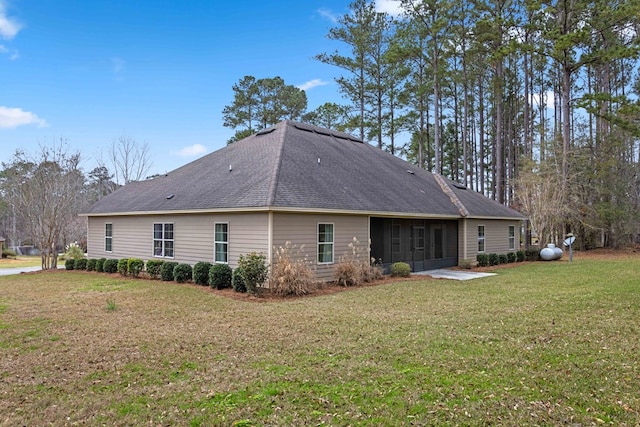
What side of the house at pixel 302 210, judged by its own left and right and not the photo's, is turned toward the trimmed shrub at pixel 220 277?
left

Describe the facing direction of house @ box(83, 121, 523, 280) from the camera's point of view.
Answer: facing away from the viewer and to the left of the viewer

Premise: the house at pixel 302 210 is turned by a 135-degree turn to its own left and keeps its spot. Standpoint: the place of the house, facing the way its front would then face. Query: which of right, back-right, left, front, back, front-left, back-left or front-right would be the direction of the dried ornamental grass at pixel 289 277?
front

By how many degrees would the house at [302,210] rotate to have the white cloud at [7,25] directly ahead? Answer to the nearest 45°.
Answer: approximately 45° to its left

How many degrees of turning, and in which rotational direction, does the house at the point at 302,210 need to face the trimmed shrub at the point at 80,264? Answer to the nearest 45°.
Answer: approximately 45° to its left

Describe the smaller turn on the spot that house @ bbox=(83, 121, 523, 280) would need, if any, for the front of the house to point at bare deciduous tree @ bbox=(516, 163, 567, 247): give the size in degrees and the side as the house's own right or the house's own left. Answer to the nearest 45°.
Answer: approximately 90° to the house's own right
